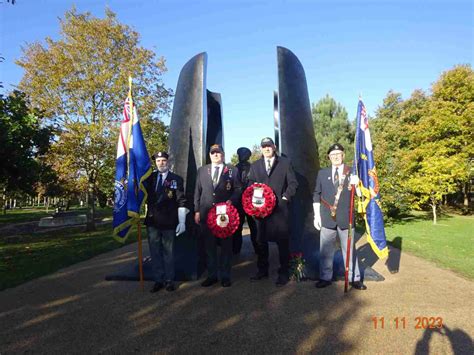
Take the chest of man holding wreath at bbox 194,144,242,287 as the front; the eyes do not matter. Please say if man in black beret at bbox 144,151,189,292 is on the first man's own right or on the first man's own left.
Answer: on the first man's own right

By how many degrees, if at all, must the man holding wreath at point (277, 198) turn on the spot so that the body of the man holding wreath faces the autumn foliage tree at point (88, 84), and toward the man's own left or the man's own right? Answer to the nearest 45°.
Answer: approximately 135° to the man's own right

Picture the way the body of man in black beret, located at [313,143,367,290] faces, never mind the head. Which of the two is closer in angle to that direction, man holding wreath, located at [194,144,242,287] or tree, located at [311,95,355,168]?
the man holding wreath

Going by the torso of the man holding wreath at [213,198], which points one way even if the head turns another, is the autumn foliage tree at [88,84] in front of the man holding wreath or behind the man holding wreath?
behind

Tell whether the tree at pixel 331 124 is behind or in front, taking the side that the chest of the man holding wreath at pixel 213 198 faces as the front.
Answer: behind

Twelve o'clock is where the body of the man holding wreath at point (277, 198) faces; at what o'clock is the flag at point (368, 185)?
The flag is roughly at 9 o'clock from the man holding wreath.

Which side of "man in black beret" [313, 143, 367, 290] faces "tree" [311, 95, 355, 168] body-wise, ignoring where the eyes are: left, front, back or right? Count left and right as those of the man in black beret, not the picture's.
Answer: back

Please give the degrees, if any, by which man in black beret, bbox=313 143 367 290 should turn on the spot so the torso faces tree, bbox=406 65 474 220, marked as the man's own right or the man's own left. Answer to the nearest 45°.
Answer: approximately 180°
